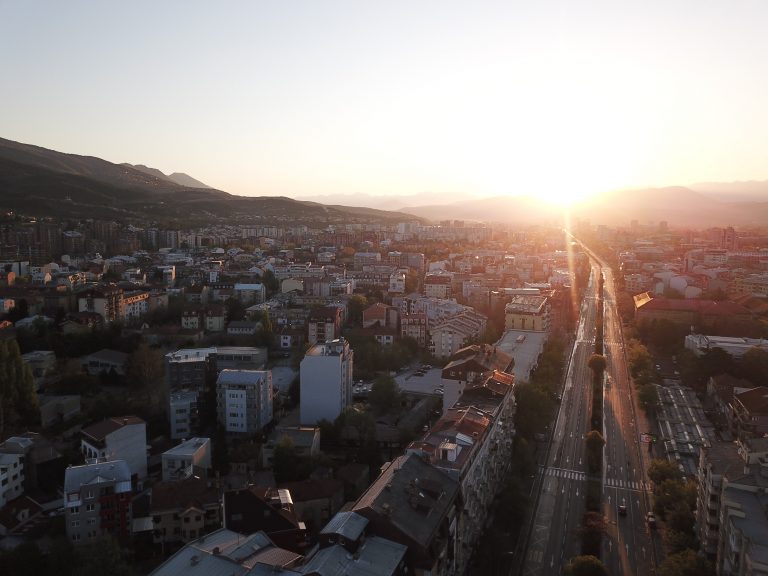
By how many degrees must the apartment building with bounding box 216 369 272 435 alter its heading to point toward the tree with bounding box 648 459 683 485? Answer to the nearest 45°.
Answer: approximately 45° to its left

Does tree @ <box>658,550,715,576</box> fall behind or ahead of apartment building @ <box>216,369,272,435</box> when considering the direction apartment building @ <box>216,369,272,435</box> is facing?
ahead

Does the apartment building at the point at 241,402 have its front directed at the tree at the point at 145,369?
no

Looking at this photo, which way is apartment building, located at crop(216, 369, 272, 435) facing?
toward the camera

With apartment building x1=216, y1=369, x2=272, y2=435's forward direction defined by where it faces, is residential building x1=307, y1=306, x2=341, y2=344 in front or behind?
behind

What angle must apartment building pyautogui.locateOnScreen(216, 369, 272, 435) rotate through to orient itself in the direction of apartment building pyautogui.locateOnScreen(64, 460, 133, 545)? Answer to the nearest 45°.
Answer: approximately 45° to its right

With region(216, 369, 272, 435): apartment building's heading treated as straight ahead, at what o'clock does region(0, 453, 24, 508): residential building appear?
The residential building is roughly at 2 o'clock from the apartment building.

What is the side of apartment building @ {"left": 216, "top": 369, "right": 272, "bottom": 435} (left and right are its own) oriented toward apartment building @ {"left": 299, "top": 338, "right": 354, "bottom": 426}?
left

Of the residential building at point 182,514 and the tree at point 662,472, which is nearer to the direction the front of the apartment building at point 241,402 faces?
the residential building

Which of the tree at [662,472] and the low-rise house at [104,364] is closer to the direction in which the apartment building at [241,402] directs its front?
the tree

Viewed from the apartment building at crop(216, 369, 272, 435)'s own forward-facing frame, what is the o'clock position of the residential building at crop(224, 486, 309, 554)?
The residential building is roughly at 12 o'clock from the apartment building.

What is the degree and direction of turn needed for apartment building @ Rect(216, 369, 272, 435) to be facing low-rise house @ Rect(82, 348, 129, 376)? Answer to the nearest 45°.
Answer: approximately 135° to its right

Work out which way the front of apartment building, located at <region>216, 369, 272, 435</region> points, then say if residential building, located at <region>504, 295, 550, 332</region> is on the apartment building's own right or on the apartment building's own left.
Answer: on the apartment building's own left

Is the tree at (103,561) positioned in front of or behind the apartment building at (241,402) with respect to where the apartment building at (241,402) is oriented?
in front

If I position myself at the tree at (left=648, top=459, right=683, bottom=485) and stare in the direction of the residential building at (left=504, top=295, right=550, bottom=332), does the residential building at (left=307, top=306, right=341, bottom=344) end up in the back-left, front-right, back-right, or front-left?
front-left

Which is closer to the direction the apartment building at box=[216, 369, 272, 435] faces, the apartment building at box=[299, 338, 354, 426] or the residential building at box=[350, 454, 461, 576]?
the residential building

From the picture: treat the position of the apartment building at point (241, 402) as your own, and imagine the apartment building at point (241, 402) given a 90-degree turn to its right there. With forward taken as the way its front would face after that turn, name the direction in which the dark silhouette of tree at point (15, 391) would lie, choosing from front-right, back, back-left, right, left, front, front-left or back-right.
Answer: front

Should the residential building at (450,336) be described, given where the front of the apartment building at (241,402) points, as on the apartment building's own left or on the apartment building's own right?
on the apartment building's own left

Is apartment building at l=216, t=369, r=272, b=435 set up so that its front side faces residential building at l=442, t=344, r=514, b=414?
no

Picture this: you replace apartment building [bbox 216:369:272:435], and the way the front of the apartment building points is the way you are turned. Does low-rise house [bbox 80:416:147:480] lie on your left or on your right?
on your right
